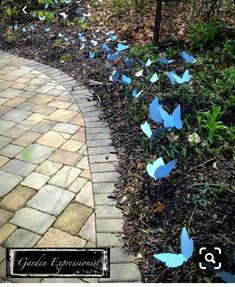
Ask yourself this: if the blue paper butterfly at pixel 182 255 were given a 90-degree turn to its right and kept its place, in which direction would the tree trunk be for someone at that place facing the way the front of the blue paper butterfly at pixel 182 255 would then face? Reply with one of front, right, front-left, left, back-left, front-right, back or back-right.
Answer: front-left

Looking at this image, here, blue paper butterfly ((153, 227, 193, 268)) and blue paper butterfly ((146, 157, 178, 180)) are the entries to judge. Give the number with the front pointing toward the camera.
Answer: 0

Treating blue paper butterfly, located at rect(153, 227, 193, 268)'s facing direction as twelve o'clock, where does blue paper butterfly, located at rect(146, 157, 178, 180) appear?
blue paper butterfly, located at rect(146, 157, 178, 180) is roughly at 1 o'clock from blue paper butterfly, located at rect(153, 227, 193, 268).

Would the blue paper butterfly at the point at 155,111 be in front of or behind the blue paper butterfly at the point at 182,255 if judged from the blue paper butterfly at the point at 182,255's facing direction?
in front

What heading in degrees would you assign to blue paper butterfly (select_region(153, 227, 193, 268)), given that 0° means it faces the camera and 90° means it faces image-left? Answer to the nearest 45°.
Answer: approximately 135°
